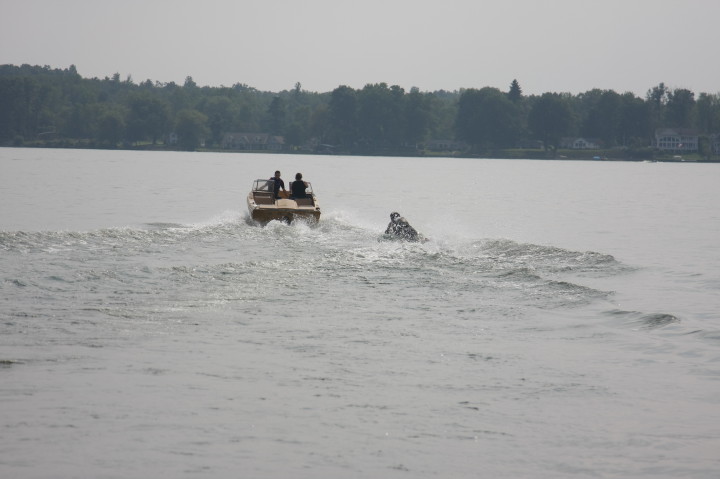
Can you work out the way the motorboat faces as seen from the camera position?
facing away from the viewer
